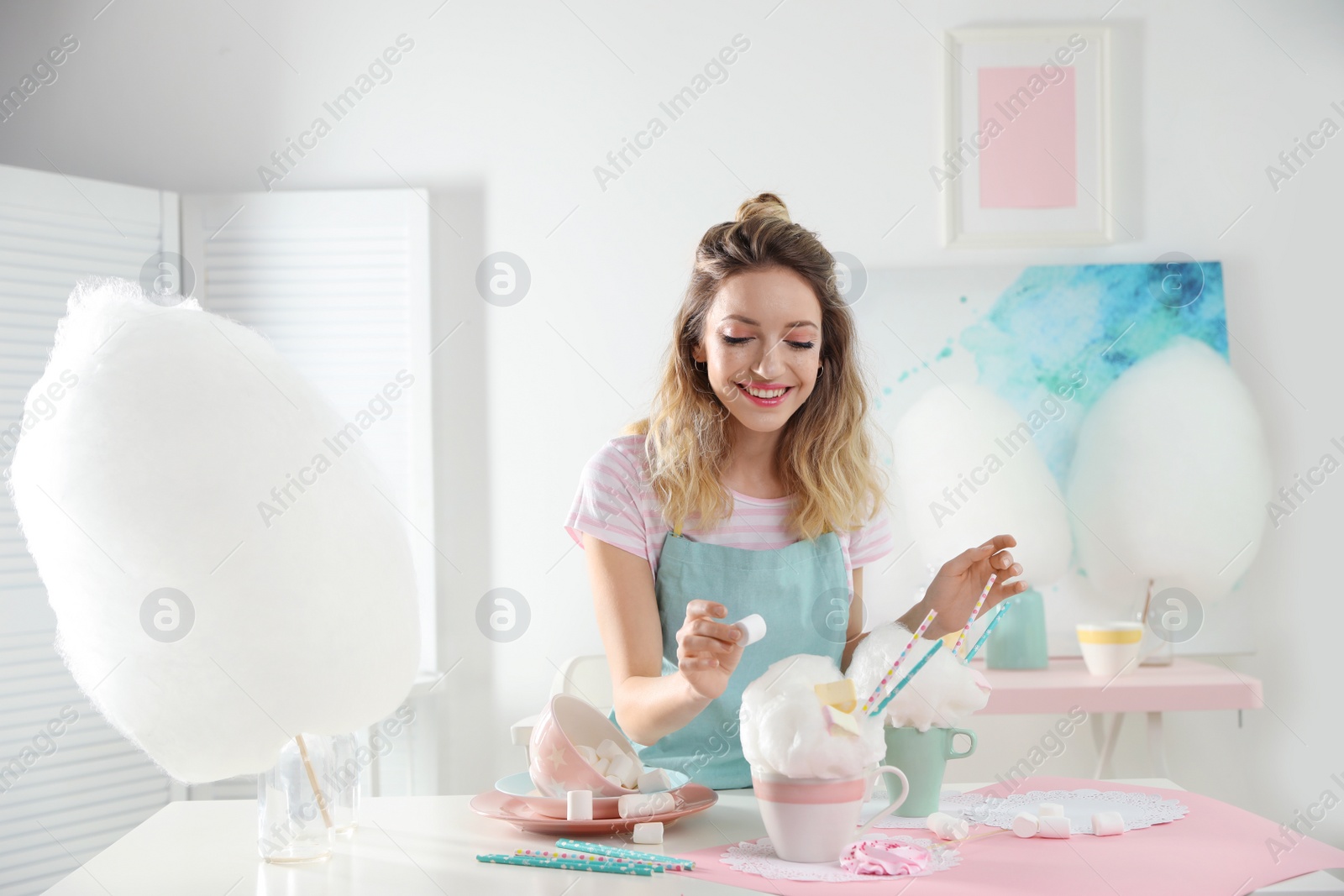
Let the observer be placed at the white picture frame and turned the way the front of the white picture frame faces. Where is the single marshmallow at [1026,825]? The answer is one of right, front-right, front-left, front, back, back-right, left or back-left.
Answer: front

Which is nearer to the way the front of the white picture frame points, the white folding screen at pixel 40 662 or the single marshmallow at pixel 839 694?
the single marshmallow

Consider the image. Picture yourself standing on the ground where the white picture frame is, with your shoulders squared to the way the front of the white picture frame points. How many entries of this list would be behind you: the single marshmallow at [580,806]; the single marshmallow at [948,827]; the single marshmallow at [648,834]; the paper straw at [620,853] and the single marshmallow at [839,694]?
0

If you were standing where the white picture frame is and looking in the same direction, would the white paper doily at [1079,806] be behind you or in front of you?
in front

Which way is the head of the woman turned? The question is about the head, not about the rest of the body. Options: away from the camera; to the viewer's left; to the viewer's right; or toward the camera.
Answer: toward the camera

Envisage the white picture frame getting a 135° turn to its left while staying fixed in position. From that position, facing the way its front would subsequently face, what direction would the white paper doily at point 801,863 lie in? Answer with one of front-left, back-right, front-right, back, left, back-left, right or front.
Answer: back-right

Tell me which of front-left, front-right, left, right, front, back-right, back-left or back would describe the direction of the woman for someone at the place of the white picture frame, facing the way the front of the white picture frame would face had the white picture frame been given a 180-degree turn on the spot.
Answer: back

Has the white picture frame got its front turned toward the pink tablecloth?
yes

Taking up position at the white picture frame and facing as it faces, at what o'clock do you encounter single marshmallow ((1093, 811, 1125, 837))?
The single marshmallow is roughly at 12 o'clock from the white picture frame.

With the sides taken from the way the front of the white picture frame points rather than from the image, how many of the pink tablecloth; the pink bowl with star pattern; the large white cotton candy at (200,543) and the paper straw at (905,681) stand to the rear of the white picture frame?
0

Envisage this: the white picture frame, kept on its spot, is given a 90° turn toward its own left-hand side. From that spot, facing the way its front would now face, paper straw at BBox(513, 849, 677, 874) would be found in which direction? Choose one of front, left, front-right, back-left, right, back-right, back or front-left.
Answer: right

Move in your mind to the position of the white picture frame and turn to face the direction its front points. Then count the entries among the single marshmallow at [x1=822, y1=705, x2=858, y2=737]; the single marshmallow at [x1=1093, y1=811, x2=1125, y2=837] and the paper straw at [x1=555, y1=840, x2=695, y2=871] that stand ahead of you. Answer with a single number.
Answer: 3

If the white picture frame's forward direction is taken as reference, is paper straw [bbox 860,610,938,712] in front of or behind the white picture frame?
in front

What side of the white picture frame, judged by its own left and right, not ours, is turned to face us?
front

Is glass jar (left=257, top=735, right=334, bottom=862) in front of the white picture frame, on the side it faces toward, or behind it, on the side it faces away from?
in front

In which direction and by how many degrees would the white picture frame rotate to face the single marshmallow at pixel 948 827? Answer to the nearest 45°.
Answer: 0° — it already faces it

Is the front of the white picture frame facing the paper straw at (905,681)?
yes
